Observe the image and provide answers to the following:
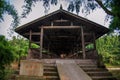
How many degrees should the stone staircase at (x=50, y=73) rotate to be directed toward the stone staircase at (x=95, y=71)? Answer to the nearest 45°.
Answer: approximately 90° to its left

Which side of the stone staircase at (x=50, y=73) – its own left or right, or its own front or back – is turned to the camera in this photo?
front

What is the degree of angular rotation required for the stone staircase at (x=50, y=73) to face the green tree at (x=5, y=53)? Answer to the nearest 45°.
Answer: approximately 45° to its right
